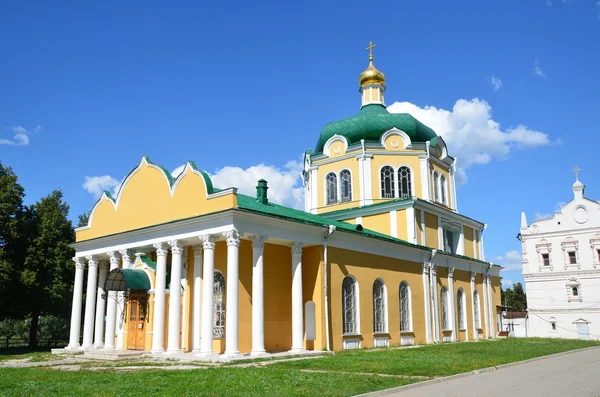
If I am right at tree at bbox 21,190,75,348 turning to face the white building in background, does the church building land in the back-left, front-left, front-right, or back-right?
front-right

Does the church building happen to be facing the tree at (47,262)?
no

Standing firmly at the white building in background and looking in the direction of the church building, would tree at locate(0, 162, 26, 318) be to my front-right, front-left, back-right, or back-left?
front-right

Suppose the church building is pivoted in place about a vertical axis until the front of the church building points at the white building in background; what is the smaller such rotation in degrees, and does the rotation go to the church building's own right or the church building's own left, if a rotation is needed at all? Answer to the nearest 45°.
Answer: approximately 180°

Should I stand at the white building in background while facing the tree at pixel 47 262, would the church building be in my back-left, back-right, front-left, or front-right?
front-left

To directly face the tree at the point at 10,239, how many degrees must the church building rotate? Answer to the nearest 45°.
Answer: approximately 45° to its right

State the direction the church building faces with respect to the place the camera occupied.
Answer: facing the viewer and to the left of the viewer

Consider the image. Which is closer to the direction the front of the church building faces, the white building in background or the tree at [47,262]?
the tree
